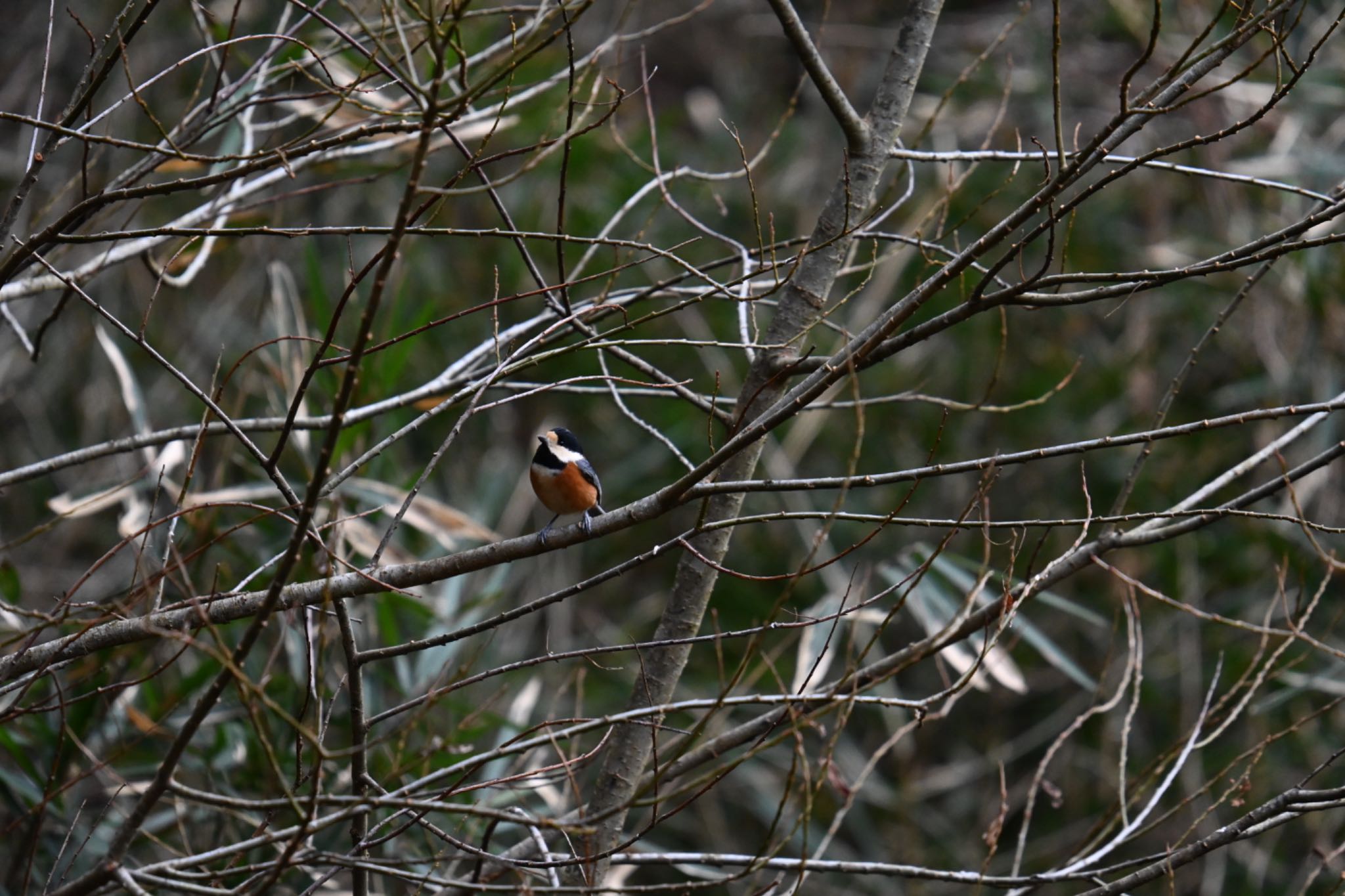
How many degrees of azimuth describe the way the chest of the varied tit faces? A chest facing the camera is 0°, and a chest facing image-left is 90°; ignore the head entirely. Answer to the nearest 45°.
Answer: approximately 45°
